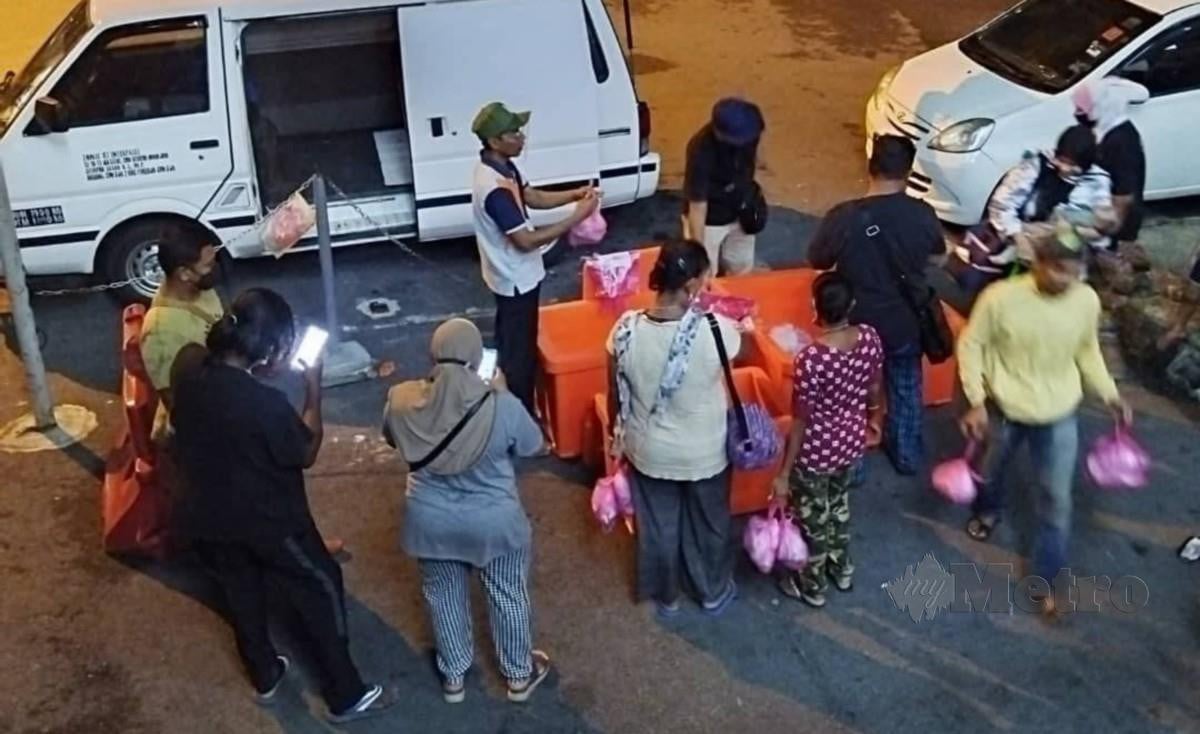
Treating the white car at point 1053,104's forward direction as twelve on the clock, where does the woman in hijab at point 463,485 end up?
The woman in hijab is roughly at 11 o'clock from the white car.

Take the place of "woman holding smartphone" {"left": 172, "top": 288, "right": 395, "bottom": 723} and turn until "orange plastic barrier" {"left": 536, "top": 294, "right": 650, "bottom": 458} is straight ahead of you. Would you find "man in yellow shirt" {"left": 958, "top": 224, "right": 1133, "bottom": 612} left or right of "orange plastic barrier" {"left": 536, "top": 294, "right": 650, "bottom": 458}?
right

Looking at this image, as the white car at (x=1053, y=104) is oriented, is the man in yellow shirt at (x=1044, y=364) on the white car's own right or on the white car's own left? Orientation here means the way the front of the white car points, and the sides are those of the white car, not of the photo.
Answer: on the white car's own left

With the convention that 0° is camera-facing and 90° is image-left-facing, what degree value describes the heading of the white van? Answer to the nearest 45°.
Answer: approximately 90°

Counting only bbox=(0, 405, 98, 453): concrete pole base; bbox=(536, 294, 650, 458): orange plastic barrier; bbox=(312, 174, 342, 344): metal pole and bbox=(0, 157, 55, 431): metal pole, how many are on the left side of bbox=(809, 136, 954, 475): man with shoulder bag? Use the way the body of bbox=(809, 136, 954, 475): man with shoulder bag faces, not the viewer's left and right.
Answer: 4

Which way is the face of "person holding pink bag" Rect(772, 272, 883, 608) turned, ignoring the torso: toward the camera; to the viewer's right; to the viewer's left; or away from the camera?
away from the camera

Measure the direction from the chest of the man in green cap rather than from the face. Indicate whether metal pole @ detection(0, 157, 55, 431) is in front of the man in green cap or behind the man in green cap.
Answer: behind

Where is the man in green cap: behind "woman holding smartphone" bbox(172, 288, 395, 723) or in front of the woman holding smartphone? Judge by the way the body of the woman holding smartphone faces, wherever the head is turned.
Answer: in front

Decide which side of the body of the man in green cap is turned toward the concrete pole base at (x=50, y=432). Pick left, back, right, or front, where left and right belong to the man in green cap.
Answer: back

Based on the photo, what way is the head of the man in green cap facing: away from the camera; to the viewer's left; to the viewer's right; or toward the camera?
to the viewer's right

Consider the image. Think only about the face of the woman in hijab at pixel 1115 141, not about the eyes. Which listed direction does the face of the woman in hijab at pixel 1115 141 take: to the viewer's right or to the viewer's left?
to the viewer's left

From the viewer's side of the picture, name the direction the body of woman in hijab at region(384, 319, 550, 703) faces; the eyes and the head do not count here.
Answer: away from the camera

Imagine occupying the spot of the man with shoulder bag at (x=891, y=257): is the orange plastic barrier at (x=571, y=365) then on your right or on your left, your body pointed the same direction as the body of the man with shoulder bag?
on your left

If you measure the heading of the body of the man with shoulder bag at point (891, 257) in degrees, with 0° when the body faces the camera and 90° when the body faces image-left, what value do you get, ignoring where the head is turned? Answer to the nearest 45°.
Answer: approximately 180°

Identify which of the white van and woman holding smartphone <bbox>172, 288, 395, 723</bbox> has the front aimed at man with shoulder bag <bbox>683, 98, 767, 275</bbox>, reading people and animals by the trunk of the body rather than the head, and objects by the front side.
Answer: the woman holding smartphone

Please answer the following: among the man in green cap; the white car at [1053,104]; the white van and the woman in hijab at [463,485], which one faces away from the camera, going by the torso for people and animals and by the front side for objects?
the woman in hijab
